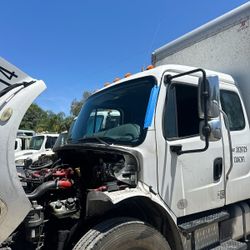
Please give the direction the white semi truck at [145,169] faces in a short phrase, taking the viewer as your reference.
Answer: facing the viewer and to the left of the viewer
